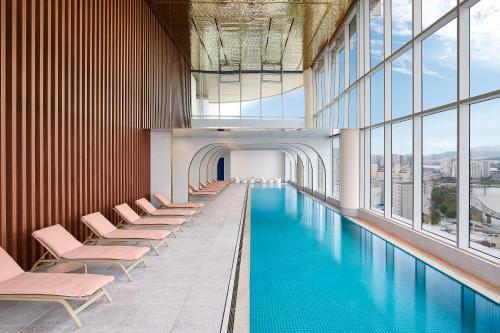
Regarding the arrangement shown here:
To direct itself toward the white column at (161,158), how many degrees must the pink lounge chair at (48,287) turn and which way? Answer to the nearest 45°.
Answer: approximately 90° to its left

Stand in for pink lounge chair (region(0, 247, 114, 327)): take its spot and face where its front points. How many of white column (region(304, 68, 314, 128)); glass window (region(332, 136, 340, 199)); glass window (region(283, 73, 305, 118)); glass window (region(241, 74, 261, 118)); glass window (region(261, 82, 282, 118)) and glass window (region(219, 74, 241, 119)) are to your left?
6

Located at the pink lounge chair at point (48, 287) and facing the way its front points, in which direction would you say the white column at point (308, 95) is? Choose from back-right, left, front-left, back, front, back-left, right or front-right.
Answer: left

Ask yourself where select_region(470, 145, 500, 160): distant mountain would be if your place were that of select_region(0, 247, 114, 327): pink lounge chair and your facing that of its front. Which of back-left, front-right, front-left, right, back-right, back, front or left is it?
front-left

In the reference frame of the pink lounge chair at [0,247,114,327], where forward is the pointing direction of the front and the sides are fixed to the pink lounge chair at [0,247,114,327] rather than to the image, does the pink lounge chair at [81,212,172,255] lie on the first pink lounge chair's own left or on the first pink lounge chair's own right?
on the first pink lounge chair's own left

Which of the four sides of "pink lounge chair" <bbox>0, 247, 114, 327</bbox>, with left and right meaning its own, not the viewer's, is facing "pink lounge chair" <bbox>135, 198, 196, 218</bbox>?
left

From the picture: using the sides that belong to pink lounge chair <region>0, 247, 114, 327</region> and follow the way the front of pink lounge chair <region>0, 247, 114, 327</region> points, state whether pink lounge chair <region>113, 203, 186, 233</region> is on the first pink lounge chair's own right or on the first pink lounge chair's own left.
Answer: on the first pink lounge chair's own left

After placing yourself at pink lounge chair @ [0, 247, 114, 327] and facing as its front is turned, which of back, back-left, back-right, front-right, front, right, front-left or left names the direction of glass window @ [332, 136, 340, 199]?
left

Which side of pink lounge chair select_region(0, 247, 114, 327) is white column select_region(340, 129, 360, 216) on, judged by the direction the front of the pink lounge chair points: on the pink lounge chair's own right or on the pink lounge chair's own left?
on the pink lounge chair's own left

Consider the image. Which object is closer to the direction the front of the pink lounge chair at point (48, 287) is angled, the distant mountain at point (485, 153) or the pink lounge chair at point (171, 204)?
the distant mountain

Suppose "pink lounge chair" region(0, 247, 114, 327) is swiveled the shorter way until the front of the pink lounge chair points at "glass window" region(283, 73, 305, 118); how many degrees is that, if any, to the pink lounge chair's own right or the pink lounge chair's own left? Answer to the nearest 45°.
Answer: approximately 90° to the pink lounge chair's own left

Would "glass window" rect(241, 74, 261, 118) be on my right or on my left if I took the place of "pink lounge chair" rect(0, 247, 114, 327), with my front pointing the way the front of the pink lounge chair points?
on my left

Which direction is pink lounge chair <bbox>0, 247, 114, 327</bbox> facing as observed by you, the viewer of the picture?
facing the viewer and to the right of the viewer

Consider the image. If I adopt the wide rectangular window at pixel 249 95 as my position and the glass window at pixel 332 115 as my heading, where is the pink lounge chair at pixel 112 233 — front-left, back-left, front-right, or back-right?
front-right

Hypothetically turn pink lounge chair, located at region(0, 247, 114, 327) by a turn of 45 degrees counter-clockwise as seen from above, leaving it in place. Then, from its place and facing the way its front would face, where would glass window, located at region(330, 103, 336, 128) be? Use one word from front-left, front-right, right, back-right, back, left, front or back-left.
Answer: front-left

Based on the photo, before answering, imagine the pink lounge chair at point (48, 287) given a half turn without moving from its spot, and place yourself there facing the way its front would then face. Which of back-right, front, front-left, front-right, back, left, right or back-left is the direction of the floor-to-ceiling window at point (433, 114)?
back-right
